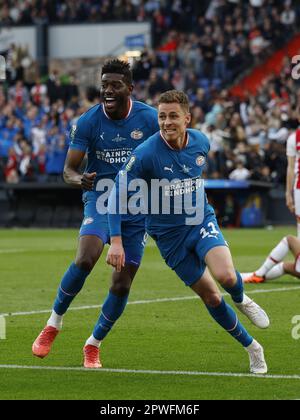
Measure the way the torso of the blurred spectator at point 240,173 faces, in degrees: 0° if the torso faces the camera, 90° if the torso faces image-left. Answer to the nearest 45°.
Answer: approximately 0°

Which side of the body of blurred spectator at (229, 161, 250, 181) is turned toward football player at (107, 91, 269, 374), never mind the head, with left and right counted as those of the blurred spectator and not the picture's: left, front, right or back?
front
